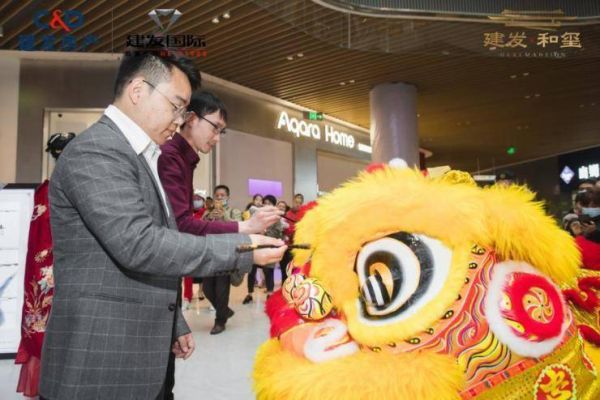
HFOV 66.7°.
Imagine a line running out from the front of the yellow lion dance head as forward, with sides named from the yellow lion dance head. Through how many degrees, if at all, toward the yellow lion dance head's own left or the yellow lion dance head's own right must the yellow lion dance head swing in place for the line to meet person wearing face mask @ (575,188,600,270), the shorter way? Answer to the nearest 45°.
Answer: approximately 135° to the yellow lion dance head's own right

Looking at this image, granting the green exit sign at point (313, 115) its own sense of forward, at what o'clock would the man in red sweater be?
The man in red sweater is roughly at 12 o'clock from the green exit sign.

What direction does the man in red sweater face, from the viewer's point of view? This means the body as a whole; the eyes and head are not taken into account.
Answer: to the viewer's right

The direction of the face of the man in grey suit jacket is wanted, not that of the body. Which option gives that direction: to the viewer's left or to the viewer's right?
to the viewer's right

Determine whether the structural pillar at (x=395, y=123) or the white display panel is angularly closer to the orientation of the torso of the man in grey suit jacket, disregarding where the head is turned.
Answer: the structural pillar

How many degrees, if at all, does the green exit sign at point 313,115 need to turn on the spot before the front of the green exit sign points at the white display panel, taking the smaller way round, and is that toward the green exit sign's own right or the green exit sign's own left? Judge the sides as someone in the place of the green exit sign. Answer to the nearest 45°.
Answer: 0° — it already faces it
